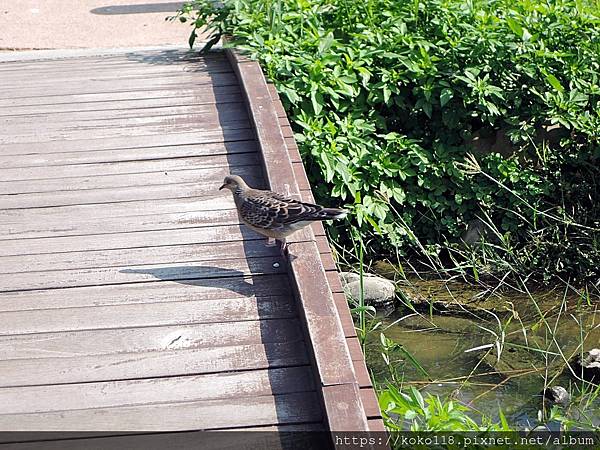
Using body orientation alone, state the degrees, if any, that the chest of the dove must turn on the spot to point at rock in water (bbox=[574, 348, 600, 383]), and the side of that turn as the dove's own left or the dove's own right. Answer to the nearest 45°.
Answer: approximately 180°

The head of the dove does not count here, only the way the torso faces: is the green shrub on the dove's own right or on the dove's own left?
on the dove's own right

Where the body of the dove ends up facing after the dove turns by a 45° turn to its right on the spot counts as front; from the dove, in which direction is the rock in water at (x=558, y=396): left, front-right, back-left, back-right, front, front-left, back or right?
back-right

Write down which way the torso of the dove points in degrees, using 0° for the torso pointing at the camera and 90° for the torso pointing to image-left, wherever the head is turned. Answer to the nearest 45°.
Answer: approximately 90°
